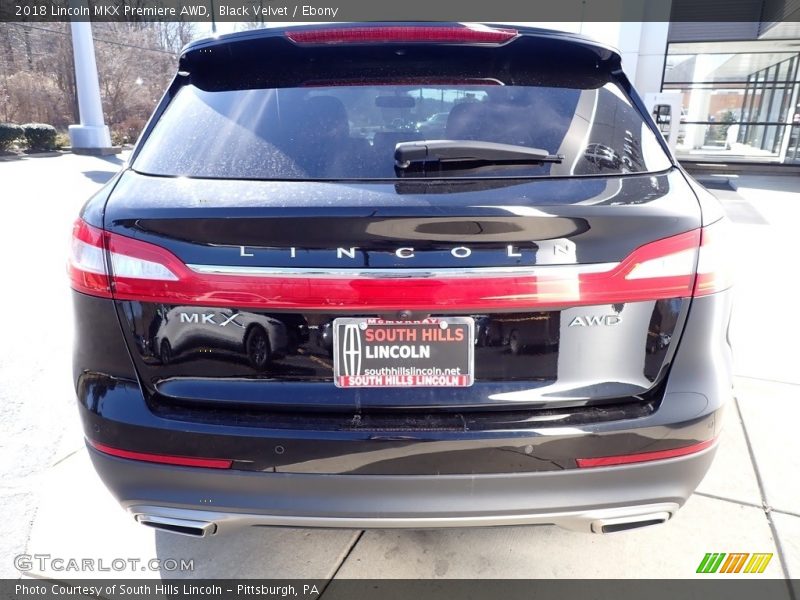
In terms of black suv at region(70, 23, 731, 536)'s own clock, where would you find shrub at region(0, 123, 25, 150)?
The shrub is roughly at 11 o'clock from the black suv.

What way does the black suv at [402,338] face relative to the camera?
away from the camera

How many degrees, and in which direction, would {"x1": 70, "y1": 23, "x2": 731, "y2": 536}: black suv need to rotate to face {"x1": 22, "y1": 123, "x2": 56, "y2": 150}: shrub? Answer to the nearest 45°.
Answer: approximately 45° to its left
